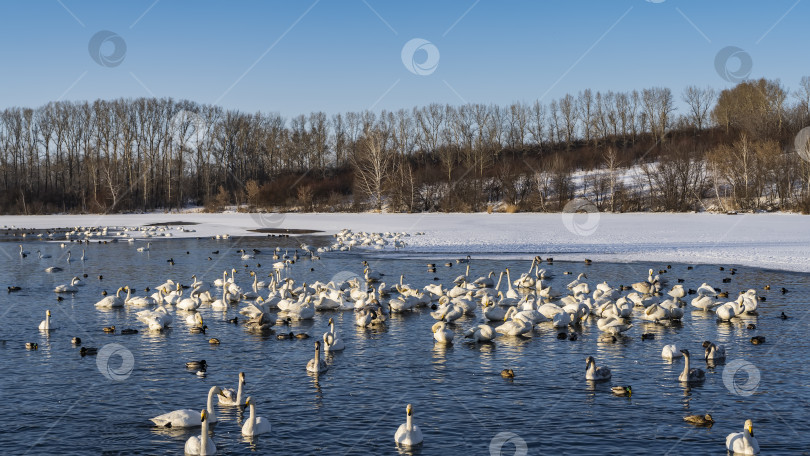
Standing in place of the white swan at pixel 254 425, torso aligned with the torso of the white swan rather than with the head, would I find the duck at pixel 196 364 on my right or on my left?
on my right

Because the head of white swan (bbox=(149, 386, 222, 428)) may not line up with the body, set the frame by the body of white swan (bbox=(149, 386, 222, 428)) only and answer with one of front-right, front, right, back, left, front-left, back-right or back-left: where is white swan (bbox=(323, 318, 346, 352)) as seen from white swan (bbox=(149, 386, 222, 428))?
front-left

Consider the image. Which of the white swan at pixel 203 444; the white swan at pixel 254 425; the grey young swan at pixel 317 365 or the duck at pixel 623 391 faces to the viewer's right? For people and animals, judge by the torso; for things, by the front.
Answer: the duck

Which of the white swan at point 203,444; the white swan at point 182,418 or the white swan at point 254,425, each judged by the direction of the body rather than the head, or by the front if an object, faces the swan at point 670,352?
the white swan at point 182,418

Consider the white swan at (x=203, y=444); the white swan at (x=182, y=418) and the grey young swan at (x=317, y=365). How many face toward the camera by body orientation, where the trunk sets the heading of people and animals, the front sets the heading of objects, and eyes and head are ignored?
2

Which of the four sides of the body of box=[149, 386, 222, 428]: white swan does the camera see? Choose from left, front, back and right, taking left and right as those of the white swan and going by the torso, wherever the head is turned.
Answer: right

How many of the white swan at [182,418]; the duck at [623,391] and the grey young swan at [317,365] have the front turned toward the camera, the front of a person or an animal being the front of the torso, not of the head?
1

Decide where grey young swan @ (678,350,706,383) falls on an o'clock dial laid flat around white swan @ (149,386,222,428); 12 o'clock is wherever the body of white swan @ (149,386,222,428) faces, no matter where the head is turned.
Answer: grey young swan @ (678,350,706,383) is roughly at 12 o'clock from white swan @ (149,386,222,428).

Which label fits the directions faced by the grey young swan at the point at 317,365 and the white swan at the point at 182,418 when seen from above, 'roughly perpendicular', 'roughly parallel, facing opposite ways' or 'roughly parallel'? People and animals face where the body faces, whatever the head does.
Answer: roughly perpendicular

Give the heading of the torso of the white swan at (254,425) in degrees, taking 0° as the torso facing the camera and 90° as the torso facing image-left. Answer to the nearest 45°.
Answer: approximately 45°

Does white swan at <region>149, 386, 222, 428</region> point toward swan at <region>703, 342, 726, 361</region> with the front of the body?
yes

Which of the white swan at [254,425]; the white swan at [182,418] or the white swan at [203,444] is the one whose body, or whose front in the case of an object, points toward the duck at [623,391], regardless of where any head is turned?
the white swan at [182,418]

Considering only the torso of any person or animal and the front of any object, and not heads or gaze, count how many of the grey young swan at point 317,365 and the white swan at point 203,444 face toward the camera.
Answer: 2

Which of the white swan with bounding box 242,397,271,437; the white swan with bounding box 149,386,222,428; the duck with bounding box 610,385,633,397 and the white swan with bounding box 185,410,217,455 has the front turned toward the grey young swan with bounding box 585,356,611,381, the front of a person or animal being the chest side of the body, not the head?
the white swan with bounding box 149,386,222,428

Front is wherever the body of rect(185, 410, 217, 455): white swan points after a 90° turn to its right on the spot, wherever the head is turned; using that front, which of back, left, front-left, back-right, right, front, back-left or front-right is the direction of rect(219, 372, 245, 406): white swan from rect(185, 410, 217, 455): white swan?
right

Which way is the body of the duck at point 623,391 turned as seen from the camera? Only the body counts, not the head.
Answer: to the viewer's right
